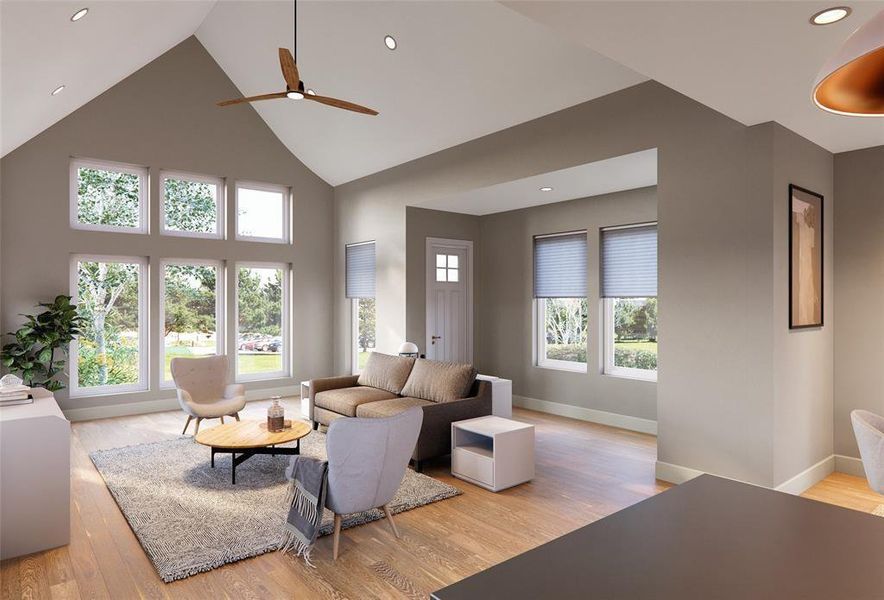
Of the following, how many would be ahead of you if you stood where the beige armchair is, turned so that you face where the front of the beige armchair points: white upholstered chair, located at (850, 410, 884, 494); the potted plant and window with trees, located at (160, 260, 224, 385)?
1

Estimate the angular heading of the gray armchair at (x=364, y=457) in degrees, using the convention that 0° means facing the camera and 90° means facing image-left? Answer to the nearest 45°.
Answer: approximately 135°

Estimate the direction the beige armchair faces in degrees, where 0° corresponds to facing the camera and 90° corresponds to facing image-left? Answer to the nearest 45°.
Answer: approximately 315°

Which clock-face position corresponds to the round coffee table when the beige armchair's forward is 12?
The round coffee table is roughly at 1 o'clock from the beige armchair.

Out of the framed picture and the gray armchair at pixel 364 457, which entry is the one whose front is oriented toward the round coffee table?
the gray armchair

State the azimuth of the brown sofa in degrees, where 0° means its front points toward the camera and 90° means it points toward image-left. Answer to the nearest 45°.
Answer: approximately 45°

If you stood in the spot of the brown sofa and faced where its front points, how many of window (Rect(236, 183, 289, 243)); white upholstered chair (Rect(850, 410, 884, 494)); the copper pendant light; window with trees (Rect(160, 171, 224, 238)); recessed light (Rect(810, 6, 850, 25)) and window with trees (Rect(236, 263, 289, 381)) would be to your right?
3

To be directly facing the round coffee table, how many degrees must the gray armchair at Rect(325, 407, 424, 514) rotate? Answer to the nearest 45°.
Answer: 0° — it already faces it
